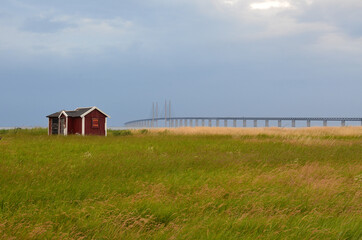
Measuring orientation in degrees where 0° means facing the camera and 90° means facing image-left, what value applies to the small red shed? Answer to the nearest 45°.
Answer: approximately 45°
